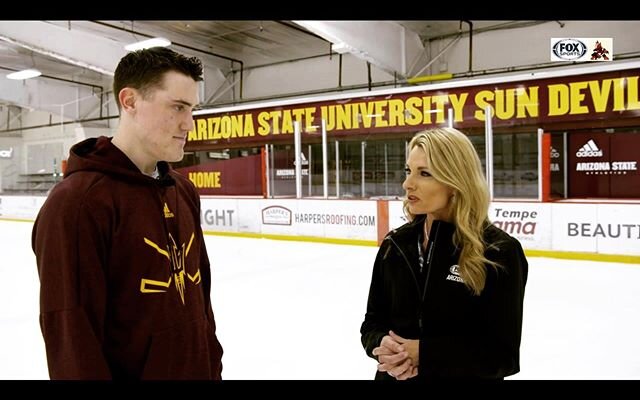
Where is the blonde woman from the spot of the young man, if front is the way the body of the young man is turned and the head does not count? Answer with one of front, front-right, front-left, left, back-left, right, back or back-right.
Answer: front-left

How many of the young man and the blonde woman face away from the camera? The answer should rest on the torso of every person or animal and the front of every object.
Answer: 0

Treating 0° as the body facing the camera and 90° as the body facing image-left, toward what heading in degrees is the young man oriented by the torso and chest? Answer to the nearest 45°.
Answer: approximately 315°

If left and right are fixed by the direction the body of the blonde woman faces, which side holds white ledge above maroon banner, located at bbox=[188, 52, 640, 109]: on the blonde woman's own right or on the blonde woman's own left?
on the blonde woman's own right

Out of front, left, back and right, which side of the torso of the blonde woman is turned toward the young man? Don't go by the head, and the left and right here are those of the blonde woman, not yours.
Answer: front

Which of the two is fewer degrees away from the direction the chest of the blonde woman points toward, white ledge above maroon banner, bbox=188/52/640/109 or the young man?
the young man

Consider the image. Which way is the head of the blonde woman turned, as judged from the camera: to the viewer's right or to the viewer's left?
to the viewer's left
